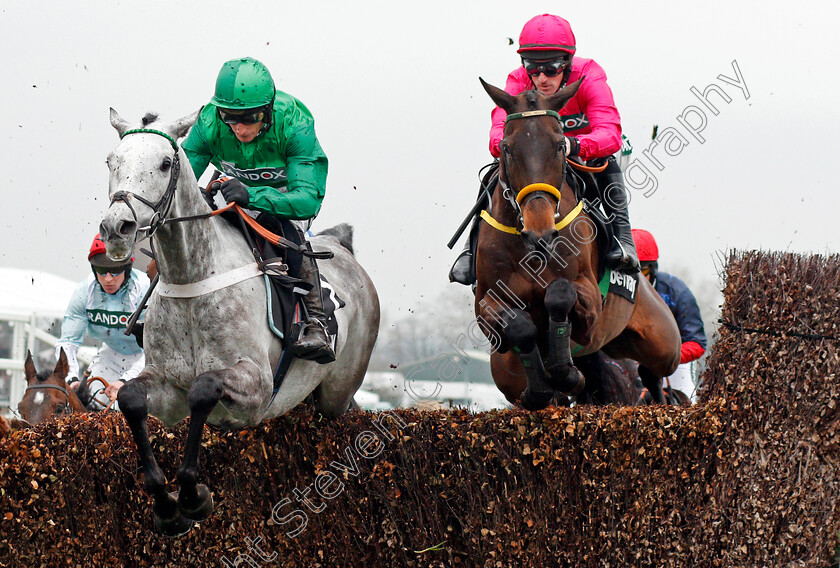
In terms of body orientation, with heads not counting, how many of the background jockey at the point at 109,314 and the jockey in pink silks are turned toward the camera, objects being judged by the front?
2

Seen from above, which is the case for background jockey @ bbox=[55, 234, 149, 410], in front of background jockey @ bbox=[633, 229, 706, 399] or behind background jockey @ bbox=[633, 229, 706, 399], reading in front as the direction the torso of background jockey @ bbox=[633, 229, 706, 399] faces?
in front

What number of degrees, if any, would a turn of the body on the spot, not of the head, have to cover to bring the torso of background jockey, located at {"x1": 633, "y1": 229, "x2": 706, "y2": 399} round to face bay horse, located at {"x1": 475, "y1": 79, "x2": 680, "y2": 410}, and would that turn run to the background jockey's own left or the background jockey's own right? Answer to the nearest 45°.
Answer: approximately 45° to the background jockey's own left

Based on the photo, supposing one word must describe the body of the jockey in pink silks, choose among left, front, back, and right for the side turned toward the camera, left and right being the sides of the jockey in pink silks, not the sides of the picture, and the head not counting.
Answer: front

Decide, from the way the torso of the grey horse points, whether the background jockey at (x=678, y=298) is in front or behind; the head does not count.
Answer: behind

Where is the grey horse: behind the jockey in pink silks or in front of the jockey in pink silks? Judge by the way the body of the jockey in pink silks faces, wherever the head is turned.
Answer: in front

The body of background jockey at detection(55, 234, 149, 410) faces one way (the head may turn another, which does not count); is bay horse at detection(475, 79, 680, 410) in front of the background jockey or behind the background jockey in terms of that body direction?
in front

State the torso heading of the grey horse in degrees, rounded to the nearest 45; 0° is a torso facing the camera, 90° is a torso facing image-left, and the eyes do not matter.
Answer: approximately 45°

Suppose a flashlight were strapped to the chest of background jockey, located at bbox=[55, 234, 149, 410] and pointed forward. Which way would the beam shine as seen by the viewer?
toward the camera

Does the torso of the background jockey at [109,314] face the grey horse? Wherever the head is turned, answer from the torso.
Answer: yes

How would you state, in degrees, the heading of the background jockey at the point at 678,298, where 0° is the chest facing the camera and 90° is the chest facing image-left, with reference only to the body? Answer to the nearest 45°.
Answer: approximately 45°

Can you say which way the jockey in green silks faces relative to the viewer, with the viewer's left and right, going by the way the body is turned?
facing the viewer and to the left of the viewer

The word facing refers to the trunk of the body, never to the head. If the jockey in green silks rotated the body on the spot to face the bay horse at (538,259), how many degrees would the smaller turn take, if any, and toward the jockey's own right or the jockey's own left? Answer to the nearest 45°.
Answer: approximately 135° to the jockey's own left
